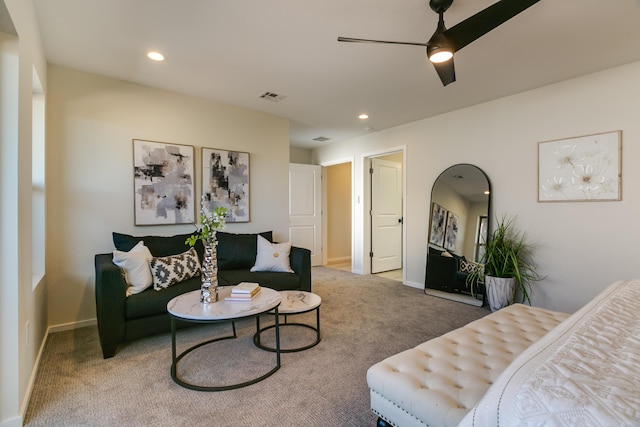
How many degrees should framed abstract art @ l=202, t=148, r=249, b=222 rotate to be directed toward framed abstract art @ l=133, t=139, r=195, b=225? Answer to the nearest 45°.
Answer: approximately 135° to its right

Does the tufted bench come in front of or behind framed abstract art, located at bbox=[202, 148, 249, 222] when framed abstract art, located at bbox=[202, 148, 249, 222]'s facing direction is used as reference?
in front

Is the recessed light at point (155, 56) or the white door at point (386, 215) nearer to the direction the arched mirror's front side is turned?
the recessed light

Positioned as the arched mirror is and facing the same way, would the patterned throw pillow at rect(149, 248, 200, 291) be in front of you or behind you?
in front

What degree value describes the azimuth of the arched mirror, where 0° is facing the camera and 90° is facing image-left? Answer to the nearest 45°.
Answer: approximately 45°

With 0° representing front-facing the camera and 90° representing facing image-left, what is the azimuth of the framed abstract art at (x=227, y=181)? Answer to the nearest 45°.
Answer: approximately 315°

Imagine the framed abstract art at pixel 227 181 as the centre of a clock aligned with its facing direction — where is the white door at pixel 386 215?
The white door is roughly at 10 o'clock from the framed abstract art.

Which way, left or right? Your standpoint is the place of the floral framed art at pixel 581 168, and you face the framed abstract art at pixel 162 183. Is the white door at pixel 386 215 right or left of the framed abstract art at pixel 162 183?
right

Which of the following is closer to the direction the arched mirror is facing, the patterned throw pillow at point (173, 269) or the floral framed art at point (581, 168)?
the patterned throw pillow

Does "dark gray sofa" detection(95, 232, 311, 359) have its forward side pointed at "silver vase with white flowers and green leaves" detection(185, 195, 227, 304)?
yes
